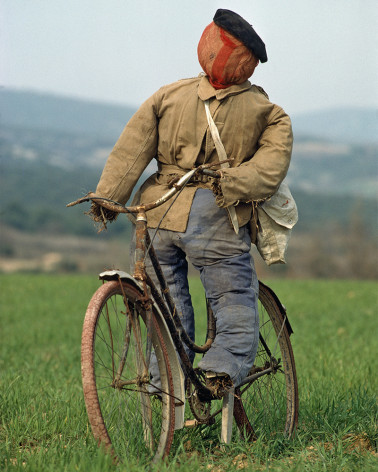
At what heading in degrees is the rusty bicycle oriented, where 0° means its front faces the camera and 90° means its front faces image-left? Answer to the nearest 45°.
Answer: approximately 45°
